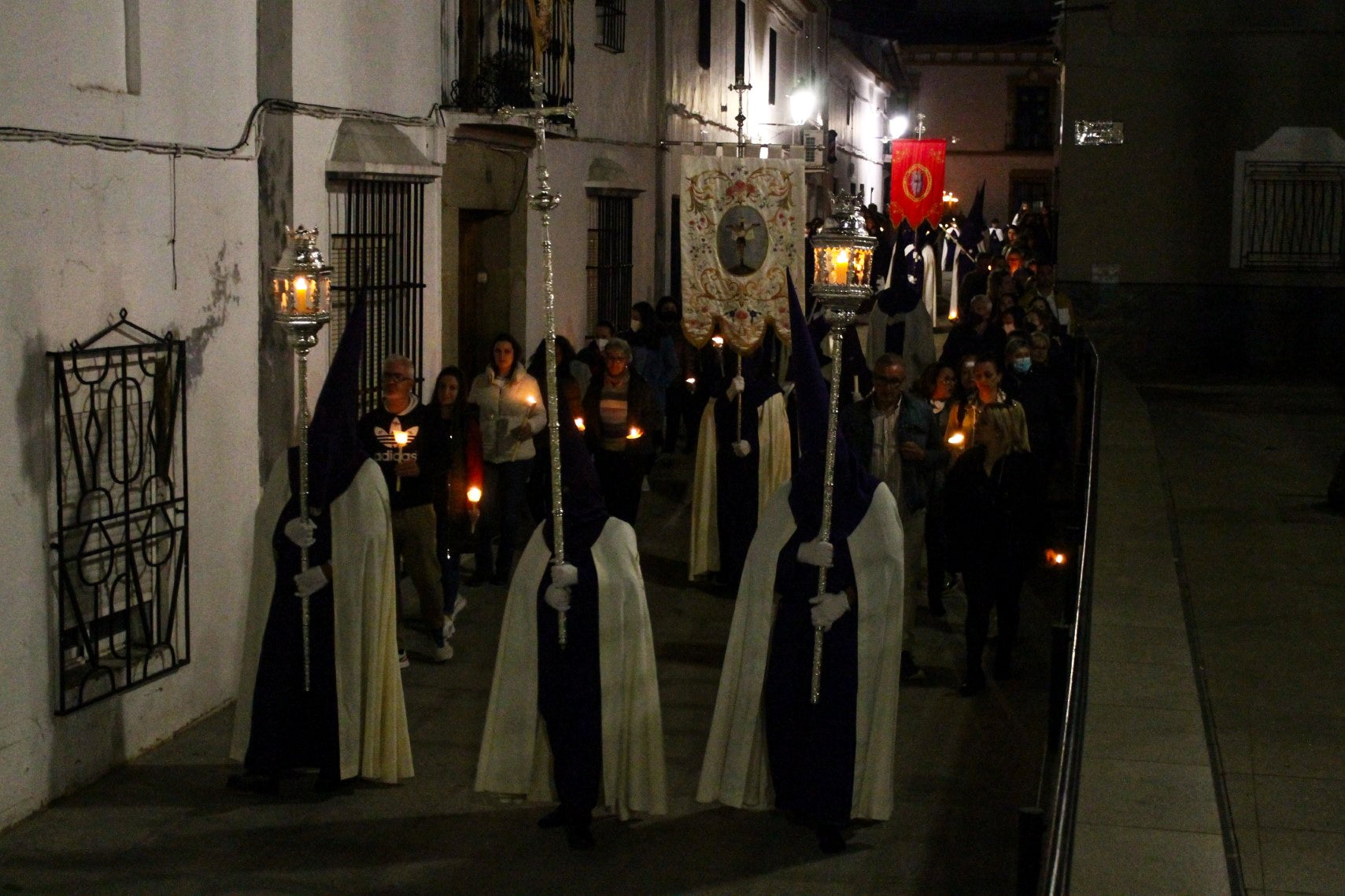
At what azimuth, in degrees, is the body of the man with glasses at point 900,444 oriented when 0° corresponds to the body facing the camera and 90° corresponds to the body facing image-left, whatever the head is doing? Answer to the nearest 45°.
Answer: approximately 0°

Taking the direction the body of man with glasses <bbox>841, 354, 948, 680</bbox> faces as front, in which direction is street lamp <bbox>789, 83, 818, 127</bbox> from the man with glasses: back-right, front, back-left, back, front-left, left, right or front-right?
back

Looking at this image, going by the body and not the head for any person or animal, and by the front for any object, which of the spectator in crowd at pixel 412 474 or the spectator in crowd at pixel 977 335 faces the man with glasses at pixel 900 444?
the spectator in crowd at pixel 977 335

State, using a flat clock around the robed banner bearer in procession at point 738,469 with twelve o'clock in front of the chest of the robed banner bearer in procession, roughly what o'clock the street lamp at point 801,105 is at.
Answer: The street lamp is roughly at 6 o'clock from the robed banner bearer in procession.

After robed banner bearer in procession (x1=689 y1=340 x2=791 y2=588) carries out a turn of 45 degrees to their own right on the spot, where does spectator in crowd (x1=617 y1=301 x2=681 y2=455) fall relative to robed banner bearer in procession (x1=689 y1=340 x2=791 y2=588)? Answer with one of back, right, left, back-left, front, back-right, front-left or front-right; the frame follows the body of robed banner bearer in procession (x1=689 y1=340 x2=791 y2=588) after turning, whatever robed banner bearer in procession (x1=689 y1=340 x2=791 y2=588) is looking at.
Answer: back-right
